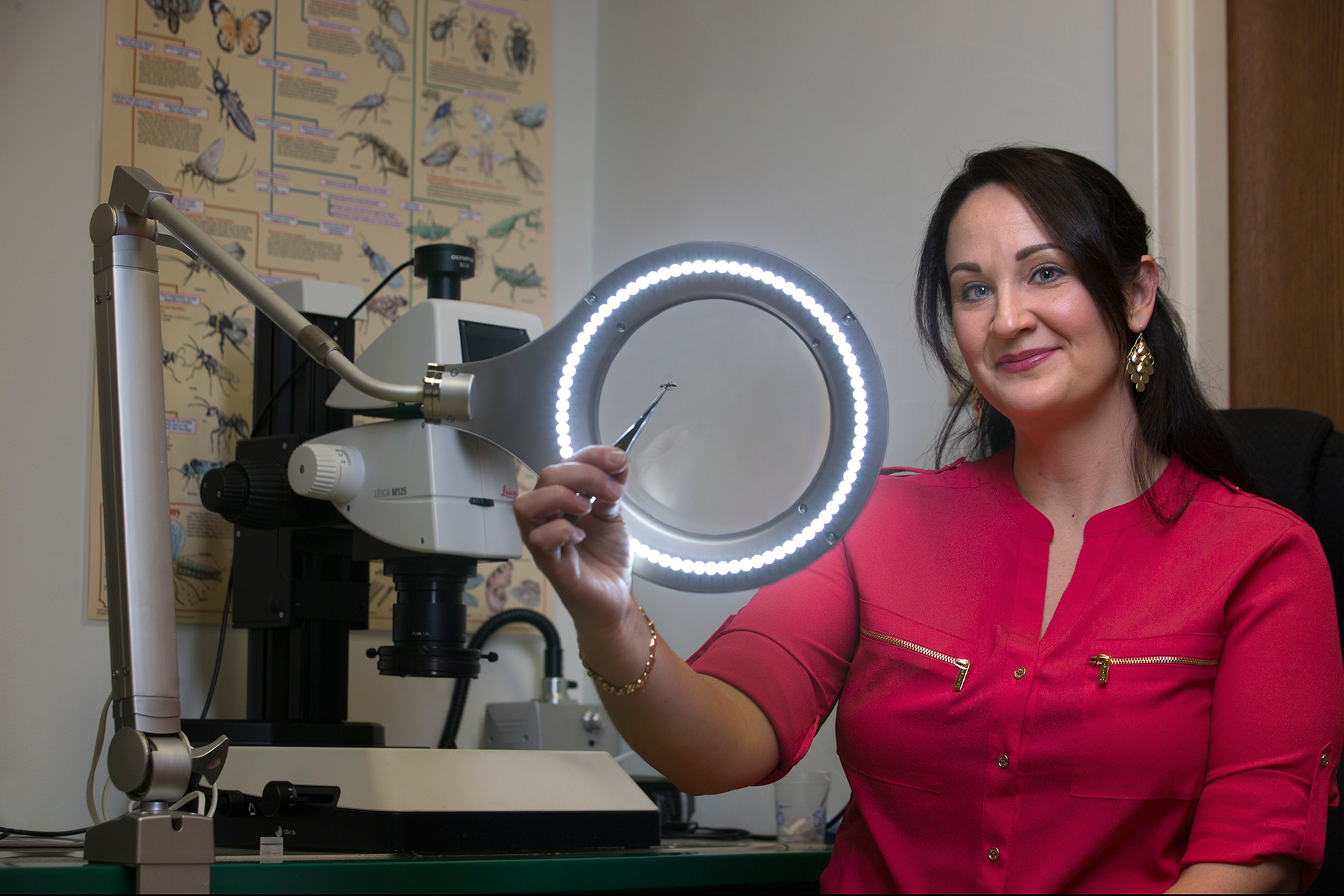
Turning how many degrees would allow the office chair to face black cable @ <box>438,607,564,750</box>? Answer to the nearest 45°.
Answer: approximately 45° to its right

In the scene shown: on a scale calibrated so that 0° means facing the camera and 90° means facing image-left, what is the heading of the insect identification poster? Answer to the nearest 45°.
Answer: approximately 0°

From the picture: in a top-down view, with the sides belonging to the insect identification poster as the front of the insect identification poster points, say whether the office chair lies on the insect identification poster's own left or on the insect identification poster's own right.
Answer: on the insect identification poster's own left

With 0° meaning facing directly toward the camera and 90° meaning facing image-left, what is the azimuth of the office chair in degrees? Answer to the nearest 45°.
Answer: approximately 45°
